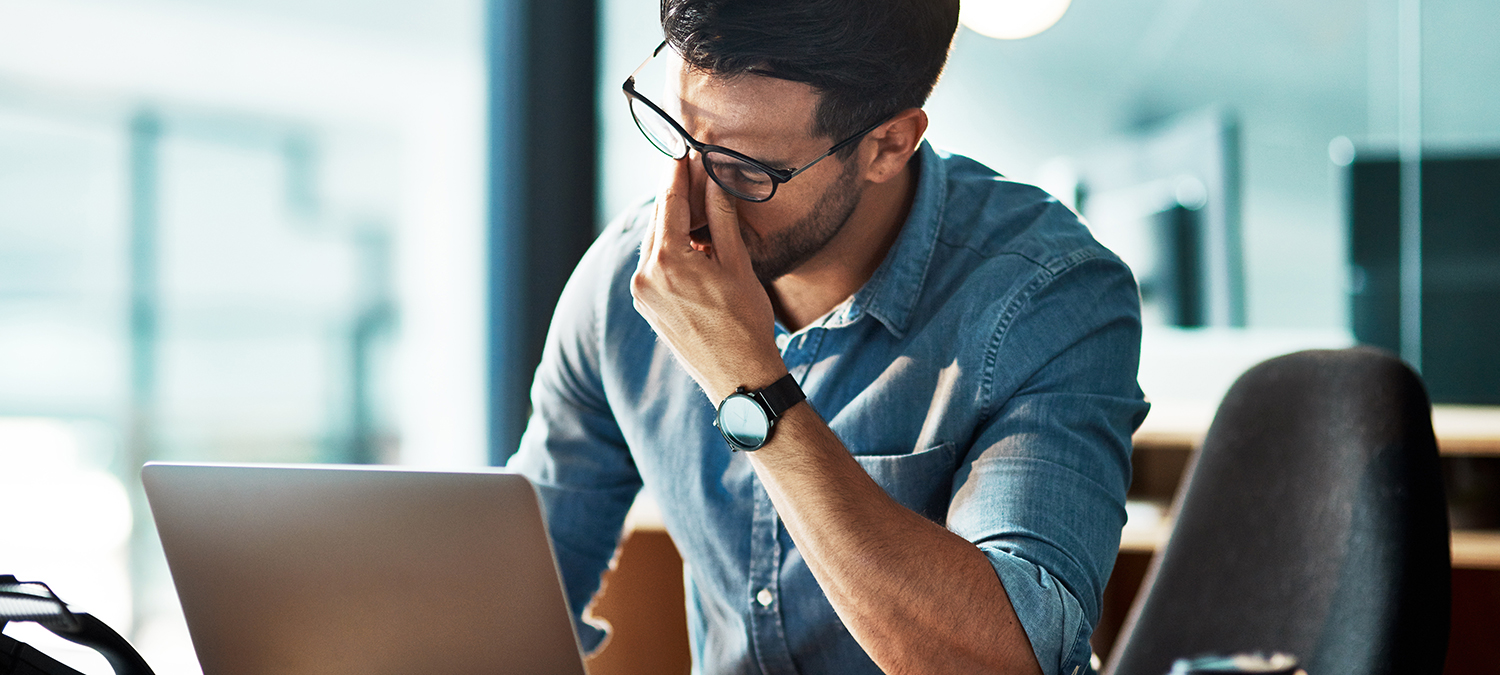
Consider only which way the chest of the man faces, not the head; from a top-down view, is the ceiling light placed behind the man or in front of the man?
behind

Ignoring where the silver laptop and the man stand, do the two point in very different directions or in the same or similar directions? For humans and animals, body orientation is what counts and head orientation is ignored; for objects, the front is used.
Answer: very different directions

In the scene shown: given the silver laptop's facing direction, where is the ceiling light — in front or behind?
in front

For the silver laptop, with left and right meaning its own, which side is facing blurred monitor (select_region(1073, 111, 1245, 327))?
front

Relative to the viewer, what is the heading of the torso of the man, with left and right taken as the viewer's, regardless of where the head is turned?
facing the viewer and to the left of the viewer

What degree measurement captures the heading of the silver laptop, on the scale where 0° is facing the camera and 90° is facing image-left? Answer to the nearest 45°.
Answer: approximately 225°

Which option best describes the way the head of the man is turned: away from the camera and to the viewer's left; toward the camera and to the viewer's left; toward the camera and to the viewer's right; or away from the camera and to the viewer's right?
toward the camera and to the viewer's left

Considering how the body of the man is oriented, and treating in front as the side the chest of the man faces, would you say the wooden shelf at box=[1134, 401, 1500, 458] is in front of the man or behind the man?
behind

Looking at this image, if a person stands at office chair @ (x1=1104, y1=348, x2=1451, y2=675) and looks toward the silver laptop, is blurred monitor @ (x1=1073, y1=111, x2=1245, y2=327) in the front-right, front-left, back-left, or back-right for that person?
back-right
